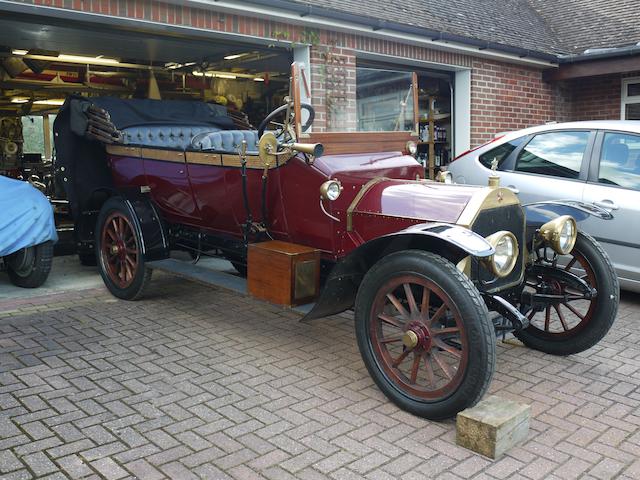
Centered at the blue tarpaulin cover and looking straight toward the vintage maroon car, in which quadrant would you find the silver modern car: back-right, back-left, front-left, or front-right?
front-left

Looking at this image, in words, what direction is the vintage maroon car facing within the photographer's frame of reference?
facing the viewer and to the right of the viewer

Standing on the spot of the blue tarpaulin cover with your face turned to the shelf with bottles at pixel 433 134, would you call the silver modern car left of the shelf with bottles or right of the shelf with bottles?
right

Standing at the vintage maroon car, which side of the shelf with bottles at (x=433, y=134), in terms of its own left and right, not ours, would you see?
front

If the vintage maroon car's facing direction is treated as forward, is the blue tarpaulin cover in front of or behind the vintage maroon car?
behind

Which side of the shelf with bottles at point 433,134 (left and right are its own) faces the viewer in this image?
front

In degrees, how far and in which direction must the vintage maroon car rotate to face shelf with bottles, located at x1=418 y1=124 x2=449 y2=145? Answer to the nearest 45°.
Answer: approximately 135° to its left

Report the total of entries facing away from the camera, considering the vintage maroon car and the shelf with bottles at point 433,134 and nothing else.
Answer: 0
